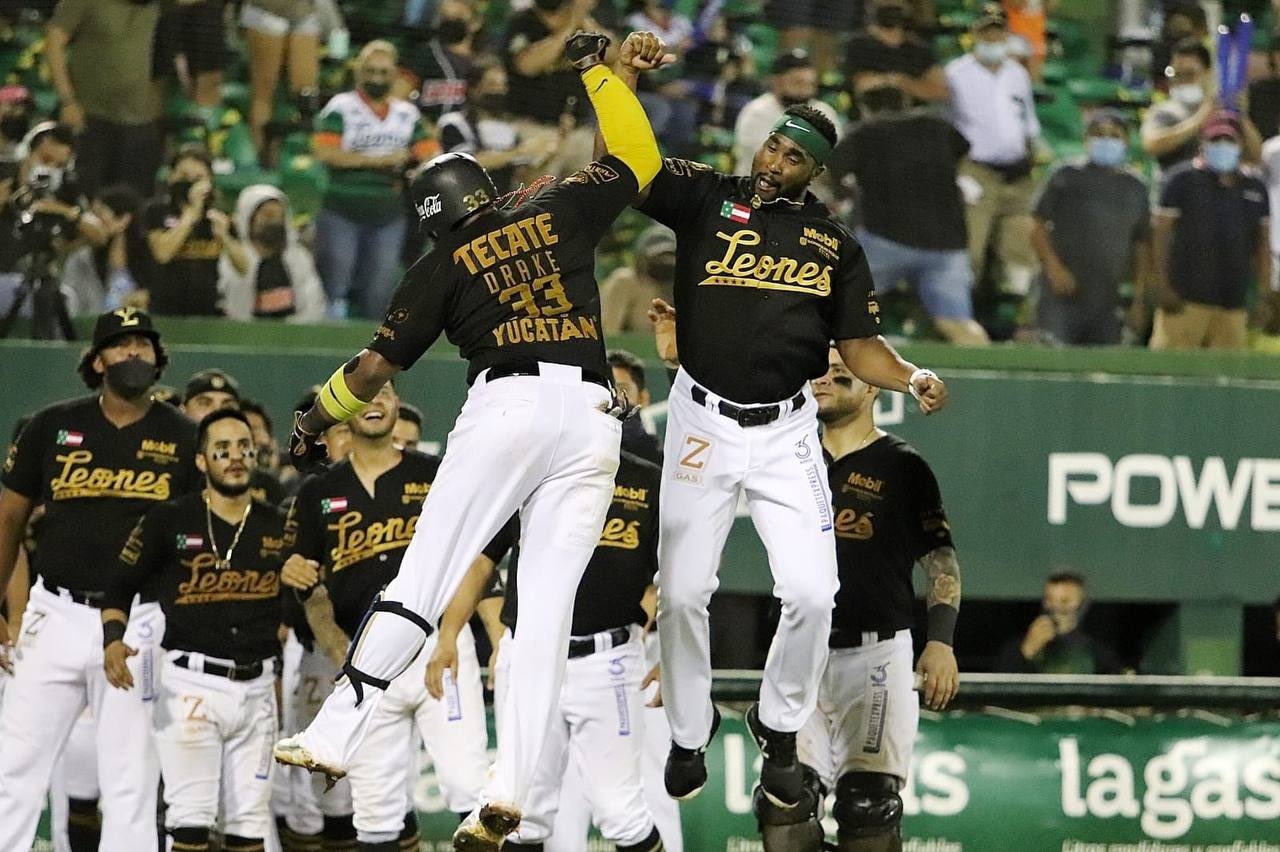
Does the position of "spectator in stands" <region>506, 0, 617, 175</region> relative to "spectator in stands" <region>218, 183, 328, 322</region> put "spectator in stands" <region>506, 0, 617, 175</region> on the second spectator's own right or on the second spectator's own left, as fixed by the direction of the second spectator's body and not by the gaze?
on the second spectator's own left

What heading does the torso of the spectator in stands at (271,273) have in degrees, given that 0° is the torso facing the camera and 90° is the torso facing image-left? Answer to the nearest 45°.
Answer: approximately 0°

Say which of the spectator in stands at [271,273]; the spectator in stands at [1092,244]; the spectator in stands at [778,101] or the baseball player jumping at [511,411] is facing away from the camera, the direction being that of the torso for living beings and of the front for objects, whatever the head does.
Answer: the baseball player jumping

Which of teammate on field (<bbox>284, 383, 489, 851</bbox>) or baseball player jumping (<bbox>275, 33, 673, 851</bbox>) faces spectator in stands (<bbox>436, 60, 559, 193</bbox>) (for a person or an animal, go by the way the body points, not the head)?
the baseball player jumping

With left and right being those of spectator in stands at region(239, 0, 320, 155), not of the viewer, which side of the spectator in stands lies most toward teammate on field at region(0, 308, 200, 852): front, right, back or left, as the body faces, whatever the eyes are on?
front

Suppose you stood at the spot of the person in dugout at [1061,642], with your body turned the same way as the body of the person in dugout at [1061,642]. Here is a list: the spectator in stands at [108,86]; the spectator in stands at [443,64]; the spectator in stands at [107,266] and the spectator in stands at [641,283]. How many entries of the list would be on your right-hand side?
4

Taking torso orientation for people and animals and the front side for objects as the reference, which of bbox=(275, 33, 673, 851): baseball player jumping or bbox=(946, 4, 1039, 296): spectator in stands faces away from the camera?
the baseball player jumping

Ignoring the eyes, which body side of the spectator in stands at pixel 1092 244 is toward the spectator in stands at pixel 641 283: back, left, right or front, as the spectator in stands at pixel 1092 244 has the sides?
right

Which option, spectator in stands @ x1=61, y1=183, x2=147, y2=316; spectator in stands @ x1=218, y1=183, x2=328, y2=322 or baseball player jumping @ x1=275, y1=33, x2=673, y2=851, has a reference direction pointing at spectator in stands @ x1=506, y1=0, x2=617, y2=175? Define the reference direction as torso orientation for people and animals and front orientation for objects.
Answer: the baseball player jumping

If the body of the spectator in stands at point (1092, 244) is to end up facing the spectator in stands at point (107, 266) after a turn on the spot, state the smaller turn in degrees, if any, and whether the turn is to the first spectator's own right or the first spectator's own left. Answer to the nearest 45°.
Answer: approximately 90° to the first spectator's own right

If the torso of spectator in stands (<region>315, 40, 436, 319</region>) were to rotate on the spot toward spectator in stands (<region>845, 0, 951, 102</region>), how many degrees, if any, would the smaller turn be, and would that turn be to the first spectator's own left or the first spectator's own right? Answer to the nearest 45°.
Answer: approximately 90° to the first spectator's own left

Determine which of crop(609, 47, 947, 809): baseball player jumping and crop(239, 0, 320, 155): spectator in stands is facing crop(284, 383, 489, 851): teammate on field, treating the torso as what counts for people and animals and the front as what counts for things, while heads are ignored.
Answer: the spectator in stands

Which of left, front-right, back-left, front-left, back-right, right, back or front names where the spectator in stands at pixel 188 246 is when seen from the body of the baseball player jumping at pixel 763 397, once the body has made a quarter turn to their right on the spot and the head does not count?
front-right

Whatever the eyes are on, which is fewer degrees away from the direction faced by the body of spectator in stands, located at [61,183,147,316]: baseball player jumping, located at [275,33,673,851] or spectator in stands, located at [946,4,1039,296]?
the baseball player jumping

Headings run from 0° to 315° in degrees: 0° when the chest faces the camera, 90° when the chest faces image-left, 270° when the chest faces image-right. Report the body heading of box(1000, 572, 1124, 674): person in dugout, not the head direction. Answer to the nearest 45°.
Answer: approximately 0°

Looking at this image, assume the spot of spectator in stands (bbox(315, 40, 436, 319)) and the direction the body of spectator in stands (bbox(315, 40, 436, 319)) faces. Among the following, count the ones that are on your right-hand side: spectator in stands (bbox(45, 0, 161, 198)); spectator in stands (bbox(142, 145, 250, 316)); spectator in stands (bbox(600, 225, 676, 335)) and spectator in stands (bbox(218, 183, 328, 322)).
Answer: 3
